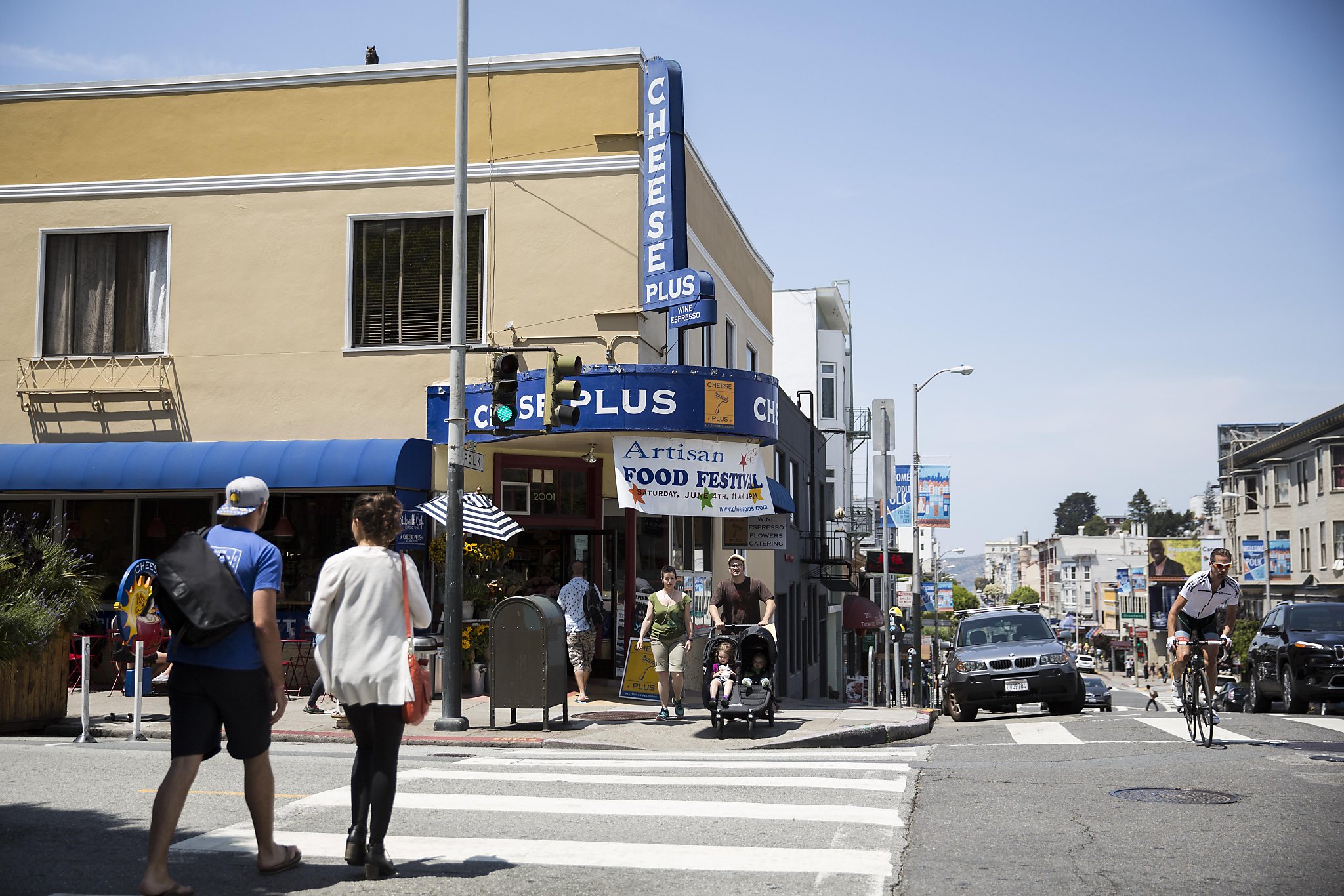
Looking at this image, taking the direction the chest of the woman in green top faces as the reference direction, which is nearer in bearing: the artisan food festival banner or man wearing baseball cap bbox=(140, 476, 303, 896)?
the man wearing baseball cap

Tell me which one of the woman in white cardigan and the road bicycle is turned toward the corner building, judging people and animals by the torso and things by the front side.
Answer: the woman in white cardigan

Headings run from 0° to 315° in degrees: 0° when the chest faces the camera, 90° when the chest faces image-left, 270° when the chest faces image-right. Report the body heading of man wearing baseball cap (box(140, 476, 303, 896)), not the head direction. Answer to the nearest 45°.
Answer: approximately 225°

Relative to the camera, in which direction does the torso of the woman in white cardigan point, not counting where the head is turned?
away from the camera

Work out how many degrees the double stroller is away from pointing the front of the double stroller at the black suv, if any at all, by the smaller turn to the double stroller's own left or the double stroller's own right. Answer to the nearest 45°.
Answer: approximately 135° to the double stroller's own left
